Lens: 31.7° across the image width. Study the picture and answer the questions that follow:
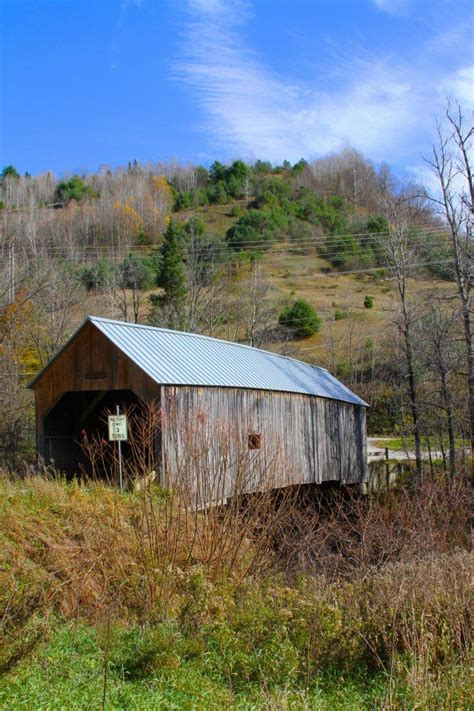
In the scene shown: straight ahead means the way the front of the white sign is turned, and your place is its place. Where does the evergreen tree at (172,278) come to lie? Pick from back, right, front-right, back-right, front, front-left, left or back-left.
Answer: back

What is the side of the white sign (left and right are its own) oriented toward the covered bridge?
back

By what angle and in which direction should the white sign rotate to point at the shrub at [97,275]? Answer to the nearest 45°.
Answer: approximately 180°

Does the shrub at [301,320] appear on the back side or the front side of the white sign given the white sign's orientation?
on the back side

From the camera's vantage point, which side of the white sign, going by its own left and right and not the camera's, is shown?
front
